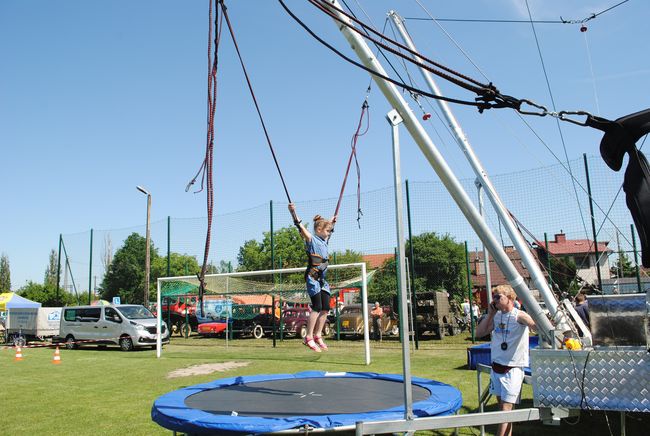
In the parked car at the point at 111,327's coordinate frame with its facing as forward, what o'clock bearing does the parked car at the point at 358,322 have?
the parked car at the point at 358,322 is roughly at 11 o'clock from the parked car at the point at 111,327.

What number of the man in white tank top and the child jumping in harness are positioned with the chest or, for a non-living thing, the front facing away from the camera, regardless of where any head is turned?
0

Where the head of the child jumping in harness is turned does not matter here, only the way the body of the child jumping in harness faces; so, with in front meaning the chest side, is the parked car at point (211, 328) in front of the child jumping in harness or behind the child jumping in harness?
behind

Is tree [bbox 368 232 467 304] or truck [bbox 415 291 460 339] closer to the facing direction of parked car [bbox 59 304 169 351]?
the truck

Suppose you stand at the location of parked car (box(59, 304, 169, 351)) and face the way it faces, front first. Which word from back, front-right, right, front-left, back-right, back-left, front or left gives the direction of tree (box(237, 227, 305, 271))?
left

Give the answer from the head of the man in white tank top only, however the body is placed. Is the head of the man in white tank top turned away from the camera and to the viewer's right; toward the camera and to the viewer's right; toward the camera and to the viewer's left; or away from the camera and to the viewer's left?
toward the camera and to the viewer's left

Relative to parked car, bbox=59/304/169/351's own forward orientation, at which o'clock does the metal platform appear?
The metal platform is roughly at 1 o'clock from the parked car.

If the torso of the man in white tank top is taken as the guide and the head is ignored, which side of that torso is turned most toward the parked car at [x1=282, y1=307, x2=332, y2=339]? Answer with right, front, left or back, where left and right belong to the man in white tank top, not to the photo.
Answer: right

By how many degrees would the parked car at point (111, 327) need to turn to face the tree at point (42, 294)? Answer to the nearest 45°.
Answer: approximately 135° to its left

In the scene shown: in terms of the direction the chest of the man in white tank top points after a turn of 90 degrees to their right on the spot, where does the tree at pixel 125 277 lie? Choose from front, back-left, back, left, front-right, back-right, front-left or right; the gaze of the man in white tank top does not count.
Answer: front

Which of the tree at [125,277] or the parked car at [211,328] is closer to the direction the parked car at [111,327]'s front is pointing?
the parked car

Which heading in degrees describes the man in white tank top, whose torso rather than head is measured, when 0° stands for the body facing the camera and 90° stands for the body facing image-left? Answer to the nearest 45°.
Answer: approximately 45°

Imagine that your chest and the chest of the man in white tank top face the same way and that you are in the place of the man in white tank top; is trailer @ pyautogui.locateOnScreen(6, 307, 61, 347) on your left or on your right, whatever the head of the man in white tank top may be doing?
on your right
